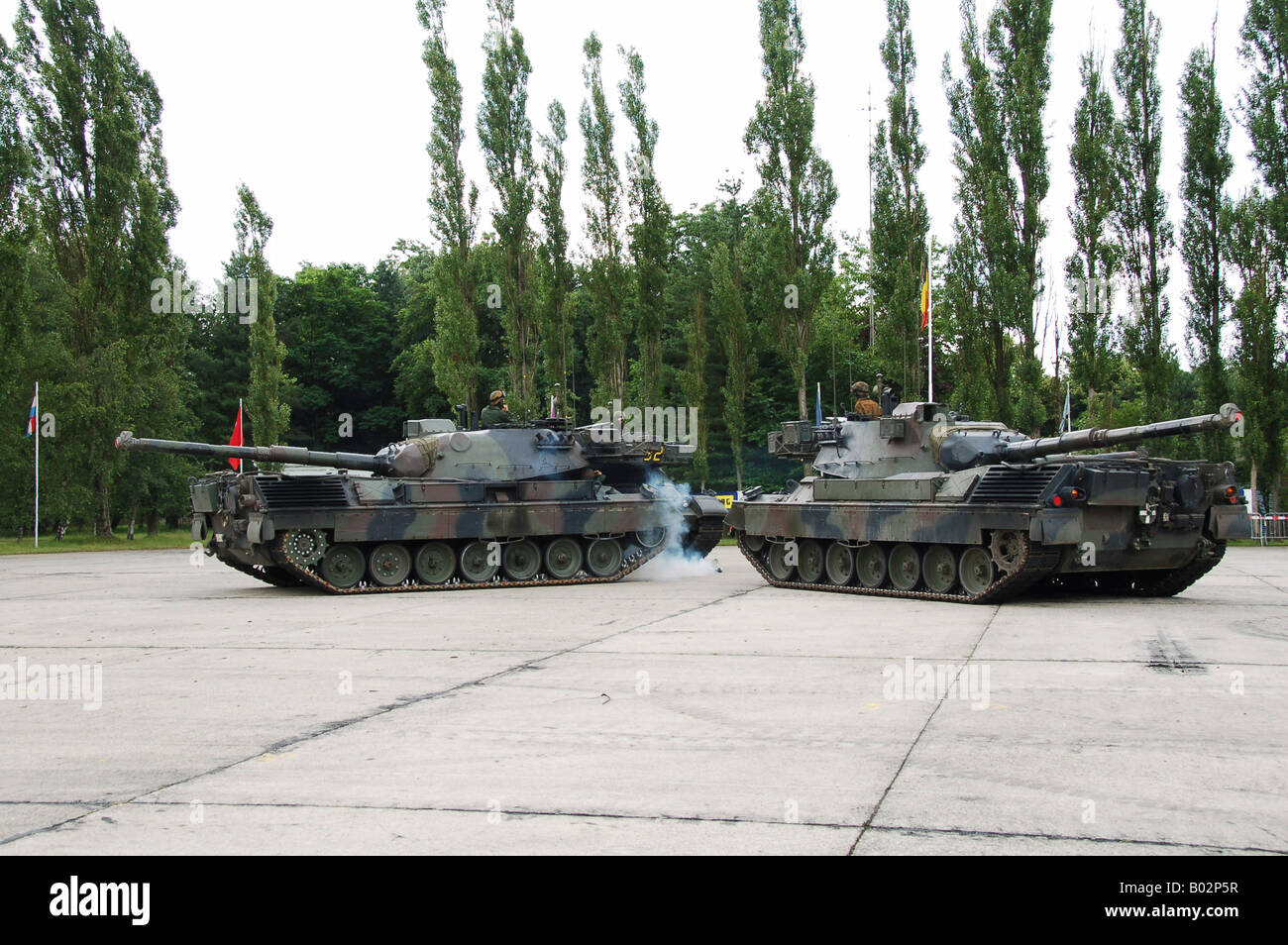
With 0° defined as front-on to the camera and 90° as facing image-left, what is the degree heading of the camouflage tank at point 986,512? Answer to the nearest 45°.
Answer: approximately 135°

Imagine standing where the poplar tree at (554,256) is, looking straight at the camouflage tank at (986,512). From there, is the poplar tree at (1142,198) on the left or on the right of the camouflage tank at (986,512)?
left
